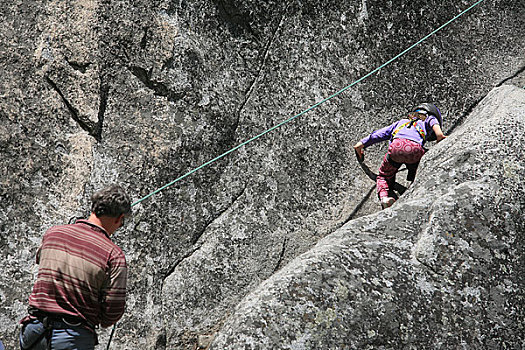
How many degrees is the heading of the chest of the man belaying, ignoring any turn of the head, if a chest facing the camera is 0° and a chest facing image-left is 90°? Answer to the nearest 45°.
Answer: approximately 225°

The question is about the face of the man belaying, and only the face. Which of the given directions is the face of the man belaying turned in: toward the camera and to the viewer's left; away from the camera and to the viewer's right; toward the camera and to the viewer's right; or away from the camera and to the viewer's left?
away from the camera and to the viewer's right

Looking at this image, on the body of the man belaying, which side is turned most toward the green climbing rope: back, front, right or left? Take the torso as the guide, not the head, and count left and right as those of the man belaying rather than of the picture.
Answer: front
